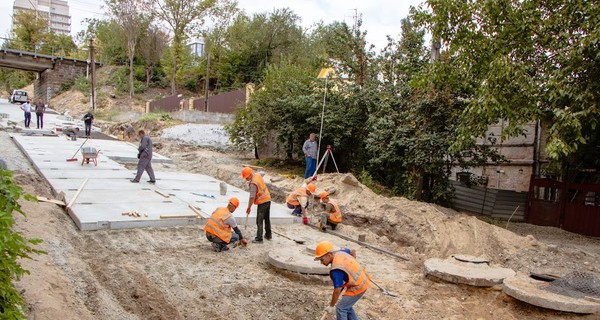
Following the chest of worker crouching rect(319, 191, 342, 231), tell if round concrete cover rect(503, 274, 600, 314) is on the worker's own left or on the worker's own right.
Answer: on the worker's own left

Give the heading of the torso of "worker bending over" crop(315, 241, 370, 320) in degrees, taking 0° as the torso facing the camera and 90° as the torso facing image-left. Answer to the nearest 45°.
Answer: approximately 90°

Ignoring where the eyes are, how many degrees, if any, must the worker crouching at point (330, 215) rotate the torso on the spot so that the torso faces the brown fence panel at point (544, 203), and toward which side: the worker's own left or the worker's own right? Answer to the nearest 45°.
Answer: approximately 135° to the worker's own right

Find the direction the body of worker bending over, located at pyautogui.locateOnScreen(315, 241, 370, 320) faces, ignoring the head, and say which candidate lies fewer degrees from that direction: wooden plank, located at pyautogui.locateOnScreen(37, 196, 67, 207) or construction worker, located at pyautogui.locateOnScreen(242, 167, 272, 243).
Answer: the wooden plank

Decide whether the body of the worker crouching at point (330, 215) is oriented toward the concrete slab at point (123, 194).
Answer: yes

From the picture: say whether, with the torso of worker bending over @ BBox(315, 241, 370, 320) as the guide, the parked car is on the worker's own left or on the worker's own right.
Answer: on the worker's own right

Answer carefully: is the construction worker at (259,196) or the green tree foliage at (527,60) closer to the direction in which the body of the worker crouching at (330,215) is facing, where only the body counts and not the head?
the construction worker

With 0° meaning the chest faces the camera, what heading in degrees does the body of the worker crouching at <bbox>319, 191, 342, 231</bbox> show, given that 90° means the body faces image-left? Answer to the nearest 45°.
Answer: approximately 90°
